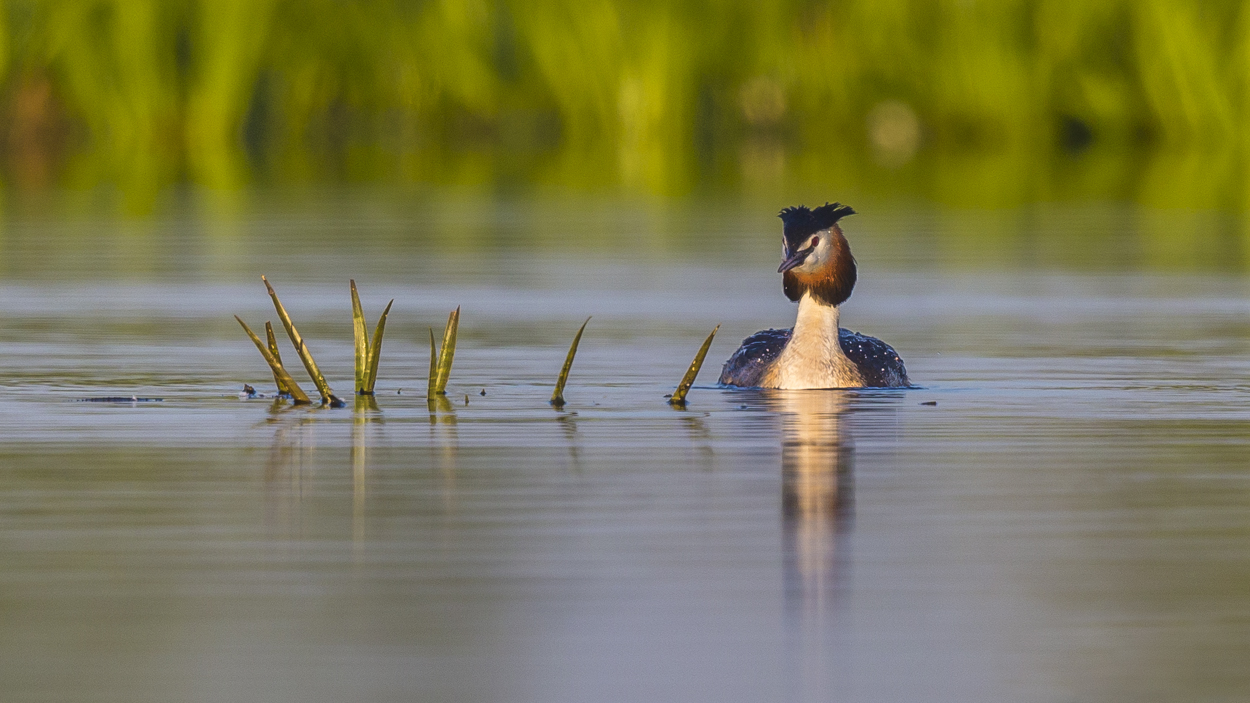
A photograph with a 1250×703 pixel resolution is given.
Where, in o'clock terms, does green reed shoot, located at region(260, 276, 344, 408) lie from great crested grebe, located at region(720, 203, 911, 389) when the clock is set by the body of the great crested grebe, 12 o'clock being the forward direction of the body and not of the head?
The green reed shoot is roughly at 2 o'clock from the great crested grebe.

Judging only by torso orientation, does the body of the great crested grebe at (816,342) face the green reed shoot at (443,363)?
no

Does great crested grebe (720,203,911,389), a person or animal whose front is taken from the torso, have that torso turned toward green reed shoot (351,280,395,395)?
no

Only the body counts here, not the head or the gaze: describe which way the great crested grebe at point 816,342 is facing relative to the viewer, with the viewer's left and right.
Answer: facing the viewer

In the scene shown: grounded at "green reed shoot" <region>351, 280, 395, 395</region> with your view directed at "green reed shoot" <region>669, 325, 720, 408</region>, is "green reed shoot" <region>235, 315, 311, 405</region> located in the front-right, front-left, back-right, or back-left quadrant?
back-right

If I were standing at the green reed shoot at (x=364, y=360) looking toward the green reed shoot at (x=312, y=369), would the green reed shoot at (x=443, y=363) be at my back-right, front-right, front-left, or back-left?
back-left

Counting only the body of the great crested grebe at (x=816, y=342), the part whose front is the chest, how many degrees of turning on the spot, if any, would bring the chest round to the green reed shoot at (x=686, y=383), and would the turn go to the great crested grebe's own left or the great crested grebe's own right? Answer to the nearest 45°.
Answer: approximately 45° to the great crested grebe's own right

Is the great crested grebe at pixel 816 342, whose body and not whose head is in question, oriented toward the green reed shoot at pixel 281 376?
no
